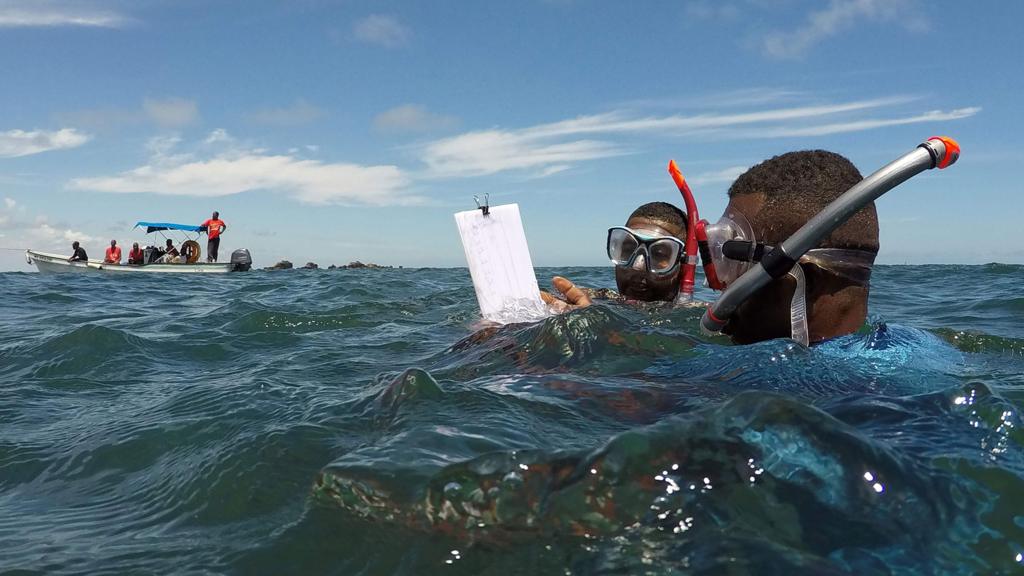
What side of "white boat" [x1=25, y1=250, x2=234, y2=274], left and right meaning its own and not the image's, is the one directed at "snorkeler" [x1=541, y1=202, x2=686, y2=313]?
left

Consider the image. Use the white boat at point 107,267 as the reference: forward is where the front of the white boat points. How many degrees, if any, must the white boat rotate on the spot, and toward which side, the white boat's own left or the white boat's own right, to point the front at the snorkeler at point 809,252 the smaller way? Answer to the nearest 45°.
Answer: approximately 90° to the white boat's own left

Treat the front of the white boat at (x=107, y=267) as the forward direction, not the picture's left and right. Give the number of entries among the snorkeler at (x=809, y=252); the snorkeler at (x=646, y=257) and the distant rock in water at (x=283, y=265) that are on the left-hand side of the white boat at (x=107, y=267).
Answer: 2

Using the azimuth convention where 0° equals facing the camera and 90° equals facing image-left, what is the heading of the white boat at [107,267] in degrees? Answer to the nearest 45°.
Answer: approximately 90°
